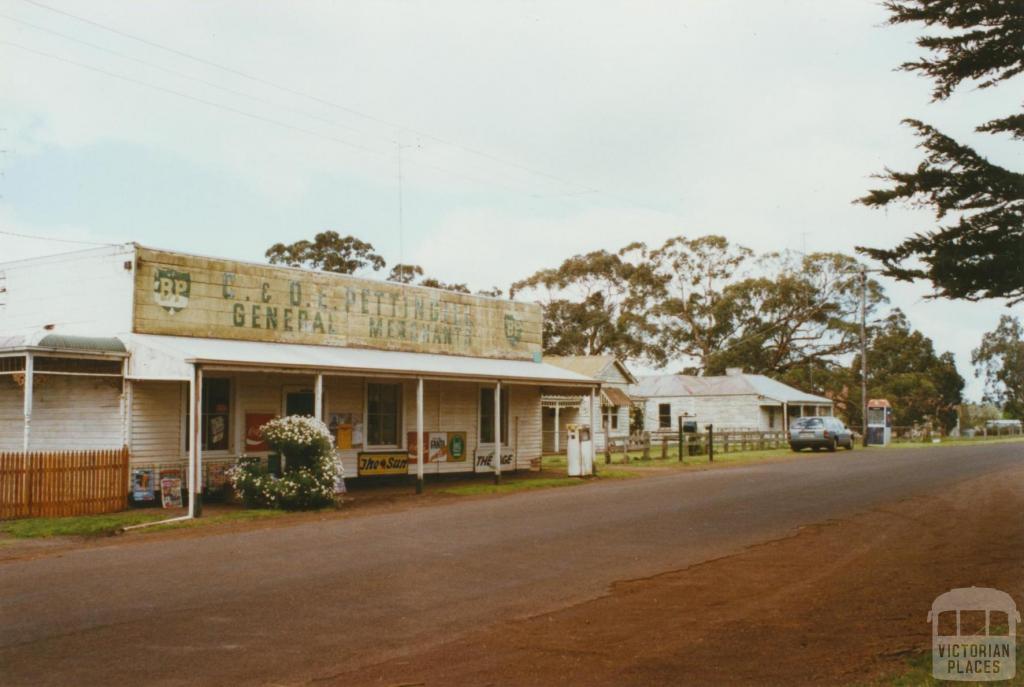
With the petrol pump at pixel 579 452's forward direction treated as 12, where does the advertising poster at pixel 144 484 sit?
The advertising poster is roughly at 3 o'clock from the petrol pump.

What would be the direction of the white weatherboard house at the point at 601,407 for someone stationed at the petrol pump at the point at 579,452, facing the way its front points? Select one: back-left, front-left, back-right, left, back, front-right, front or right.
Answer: back-left

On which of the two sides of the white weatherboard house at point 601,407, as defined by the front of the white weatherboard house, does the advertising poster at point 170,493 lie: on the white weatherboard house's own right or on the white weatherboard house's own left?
on the white weatherboard house's own right

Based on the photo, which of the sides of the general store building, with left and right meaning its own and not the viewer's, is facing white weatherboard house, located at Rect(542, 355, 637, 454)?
left

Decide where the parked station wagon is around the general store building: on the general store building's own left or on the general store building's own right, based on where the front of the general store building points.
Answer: on the general store building's own left
